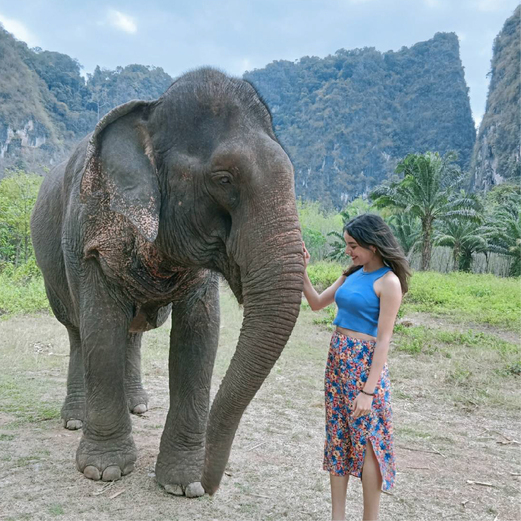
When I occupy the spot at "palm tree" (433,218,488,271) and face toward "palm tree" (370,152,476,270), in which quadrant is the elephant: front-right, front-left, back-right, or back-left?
front-left

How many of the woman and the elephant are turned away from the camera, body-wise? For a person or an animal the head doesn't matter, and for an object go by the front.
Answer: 0

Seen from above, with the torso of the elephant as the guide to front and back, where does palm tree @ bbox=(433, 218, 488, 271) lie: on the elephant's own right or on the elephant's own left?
on the elephant's own left

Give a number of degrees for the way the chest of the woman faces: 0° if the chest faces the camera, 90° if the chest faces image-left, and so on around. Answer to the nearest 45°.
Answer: approximately 45°

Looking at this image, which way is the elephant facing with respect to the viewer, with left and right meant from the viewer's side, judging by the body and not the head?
facing the viewer and to the right of the viewer

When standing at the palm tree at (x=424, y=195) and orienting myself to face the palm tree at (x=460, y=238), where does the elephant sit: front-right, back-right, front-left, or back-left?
back-right

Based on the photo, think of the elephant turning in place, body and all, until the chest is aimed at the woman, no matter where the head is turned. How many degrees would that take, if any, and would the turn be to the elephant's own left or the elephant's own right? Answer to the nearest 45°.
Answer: approximately 45° to the elephant's own left

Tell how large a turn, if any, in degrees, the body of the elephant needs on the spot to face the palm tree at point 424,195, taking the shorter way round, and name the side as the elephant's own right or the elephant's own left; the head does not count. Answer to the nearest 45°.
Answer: approximately 90° to the elephant's own left

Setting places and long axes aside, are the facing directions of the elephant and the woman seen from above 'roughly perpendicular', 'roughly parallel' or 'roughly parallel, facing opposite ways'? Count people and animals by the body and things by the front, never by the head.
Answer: roughly perpendicular

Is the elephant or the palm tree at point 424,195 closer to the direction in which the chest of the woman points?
the elephant

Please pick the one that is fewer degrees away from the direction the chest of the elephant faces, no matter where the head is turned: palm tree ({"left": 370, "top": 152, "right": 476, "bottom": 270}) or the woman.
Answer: the woman
